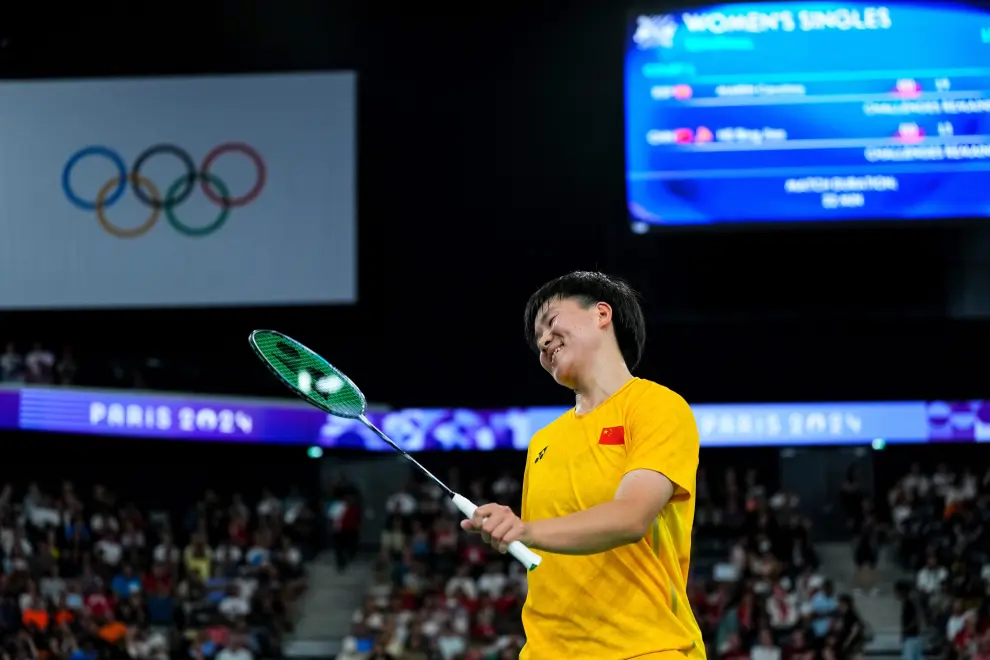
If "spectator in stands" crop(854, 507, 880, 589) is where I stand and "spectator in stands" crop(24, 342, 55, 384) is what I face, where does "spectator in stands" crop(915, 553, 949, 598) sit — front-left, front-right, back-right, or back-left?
back-left

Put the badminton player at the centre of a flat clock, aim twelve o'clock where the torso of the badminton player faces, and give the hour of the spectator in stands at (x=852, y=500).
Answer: The spectator in stands is roughly at 5 o'clock from the badminton player.

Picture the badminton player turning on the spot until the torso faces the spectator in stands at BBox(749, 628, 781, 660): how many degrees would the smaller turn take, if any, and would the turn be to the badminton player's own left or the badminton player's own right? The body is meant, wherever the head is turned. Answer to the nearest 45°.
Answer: approximately 135° to the badminton player's own right

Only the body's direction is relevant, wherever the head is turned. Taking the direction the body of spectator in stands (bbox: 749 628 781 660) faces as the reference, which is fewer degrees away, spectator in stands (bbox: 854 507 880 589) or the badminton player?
the badminton player

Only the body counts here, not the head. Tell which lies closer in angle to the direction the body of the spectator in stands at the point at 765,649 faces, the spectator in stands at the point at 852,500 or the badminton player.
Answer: the badminton player

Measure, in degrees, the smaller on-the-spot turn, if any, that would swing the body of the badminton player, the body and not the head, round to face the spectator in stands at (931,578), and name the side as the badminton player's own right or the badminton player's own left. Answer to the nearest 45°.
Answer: approximately 135° to the badminton player's own right

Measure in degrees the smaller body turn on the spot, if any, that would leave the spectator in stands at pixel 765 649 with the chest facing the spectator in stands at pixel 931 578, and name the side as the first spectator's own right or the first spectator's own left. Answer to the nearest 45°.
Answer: approximately 135° to the first spectator's own left

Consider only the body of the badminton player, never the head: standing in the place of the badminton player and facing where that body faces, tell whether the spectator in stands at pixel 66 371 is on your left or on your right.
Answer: on your right

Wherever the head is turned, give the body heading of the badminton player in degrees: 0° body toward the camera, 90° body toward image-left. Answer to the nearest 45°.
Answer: approximately 45°

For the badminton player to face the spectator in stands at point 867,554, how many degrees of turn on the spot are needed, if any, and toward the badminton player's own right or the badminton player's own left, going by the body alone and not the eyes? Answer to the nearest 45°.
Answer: approximately 135° to the badminton player's own right
